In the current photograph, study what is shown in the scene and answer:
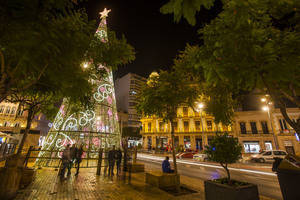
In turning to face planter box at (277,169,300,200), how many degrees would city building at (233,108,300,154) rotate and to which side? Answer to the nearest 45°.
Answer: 0° — it already faces it

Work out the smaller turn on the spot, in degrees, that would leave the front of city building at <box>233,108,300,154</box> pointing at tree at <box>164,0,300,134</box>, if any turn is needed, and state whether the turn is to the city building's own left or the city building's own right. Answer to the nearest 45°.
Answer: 0° — it already faces it

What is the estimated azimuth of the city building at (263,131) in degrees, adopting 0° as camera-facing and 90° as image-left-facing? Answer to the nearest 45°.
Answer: approximately 0°

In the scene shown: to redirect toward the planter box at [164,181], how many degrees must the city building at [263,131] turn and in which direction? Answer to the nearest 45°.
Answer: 0° — it already faces it

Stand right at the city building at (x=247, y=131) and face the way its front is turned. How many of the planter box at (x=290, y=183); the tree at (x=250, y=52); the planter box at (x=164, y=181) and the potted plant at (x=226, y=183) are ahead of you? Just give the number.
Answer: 4

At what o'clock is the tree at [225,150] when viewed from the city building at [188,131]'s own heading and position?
The tree is roughly at 12 o'clock from the city building.

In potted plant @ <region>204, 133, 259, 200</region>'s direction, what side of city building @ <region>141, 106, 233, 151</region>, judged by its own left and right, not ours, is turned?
front

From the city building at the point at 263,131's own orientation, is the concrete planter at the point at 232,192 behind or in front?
in front

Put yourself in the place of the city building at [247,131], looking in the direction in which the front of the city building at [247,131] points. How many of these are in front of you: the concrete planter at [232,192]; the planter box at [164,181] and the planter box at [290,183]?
3

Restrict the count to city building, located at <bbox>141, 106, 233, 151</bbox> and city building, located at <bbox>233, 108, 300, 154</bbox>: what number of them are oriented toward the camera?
2

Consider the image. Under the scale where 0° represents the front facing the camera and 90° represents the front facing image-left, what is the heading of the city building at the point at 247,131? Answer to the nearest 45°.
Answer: approximately 0°
